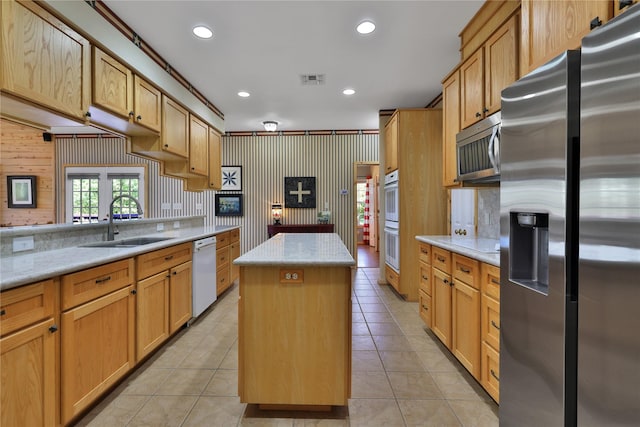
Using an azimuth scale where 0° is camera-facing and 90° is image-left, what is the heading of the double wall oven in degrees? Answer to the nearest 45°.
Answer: approximately 90°

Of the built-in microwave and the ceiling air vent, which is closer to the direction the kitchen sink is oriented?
the built-in microwave

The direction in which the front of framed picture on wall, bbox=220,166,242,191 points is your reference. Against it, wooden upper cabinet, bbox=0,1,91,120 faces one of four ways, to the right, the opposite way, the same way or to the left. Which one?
to the left

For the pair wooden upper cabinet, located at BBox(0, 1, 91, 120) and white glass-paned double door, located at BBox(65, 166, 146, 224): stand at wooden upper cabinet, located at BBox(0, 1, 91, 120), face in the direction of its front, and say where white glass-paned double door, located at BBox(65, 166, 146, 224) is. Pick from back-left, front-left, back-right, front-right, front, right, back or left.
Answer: back-left

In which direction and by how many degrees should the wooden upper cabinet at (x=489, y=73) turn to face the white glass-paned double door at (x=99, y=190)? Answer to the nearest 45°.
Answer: approximately 45° to its right

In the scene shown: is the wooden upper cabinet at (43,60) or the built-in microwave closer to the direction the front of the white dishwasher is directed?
the built-in microwave

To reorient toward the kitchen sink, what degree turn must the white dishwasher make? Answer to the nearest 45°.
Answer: approximately 90° to its right

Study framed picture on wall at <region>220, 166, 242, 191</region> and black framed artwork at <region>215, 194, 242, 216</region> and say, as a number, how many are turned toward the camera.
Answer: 2

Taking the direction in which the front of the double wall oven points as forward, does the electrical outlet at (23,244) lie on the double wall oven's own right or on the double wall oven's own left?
on the double wall oven's own left

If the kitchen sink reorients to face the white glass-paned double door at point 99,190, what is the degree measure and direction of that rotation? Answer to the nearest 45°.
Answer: approximately 135° to its left

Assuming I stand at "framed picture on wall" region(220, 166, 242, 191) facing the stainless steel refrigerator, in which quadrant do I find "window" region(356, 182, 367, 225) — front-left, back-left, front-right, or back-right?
back-left
